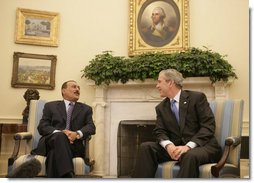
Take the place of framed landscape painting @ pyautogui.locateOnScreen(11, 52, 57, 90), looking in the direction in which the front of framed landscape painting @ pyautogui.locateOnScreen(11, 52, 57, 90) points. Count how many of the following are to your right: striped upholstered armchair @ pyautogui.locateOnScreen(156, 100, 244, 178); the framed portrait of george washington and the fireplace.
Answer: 0

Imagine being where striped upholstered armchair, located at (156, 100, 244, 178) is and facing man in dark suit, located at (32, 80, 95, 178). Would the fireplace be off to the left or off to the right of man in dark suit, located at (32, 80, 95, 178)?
right

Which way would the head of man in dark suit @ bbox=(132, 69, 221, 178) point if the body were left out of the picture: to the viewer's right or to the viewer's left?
to the viewer's left

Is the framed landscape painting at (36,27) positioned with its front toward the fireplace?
no

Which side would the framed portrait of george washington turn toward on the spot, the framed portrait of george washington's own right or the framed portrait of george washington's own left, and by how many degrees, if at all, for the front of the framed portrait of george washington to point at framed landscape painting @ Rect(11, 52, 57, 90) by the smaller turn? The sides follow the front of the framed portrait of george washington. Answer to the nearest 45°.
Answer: approximately 90° to the framed portrait of george washington's own right

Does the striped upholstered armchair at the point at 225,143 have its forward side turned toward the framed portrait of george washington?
no

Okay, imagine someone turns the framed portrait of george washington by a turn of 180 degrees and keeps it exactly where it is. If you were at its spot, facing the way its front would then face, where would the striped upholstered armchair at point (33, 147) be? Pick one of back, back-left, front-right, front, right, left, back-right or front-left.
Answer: back-left

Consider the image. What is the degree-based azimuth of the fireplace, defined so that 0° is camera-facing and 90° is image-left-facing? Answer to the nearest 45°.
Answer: approximately 0°

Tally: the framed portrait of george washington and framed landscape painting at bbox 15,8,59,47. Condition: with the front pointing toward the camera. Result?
2

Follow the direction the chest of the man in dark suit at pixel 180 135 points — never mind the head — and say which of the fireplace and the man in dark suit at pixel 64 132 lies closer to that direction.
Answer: the man in dark suit

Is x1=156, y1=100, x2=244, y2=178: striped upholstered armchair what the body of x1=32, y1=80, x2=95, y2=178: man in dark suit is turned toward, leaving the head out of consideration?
no

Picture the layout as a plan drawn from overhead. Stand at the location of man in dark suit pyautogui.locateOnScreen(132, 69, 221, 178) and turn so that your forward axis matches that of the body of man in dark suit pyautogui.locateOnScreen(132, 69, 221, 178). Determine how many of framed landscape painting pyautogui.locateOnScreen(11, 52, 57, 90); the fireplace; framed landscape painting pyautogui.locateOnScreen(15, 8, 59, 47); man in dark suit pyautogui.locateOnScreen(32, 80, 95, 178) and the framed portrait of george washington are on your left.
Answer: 0

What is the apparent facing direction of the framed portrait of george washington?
toward the camera

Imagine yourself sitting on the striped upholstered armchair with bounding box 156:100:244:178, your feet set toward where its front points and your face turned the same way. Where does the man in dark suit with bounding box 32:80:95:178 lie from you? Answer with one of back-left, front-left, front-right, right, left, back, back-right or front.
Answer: front-right

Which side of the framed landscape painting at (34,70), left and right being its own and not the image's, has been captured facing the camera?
front

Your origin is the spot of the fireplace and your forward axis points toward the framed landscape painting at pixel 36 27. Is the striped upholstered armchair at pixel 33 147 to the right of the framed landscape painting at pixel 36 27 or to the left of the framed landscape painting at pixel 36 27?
left

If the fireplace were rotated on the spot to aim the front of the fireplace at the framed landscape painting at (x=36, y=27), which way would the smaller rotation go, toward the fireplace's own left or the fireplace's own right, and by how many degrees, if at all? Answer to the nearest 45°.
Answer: approximately 90° to the fireplace's own right

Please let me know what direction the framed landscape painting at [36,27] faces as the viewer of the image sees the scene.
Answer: facing the viewer

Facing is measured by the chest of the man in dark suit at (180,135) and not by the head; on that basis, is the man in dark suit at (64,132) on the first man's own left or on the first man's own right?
on the first man's own right

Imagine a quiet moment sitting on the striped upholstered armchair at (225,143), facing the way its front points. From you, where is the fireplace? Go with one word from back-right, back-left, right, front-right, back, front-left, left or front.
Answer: right

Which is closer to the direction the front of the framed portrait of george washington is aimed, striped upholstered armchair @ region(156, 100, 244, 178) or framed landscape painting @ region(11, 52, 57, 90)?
the striped upholstered armchair
